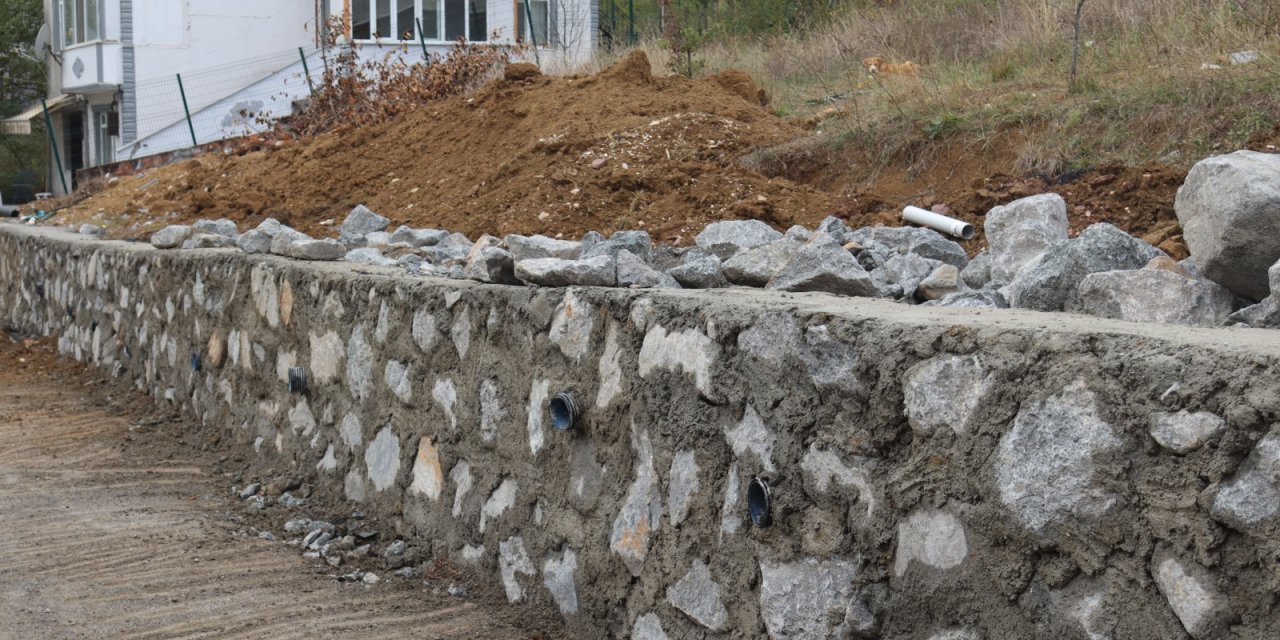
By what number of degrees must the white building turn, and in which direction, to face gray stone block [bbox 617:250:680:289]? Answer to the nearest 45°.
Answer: approximately 45° to its left

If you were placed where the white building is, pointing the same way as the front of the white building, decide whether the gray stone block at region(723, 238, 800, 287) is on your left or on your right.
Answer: on your left

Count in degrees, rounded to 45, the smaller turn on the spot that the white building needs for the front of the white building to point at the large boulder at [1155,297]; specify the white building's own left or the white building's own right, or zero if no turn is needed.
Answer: approximately 45° to the white building's own left

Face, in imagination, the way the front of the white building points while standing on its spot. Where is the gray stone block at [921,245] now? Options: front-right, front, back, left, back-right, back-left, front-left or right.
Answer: front-left

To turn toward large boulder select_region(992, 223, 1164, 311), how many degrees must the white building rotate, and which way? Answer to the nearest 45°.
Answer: approximately 45° to its left

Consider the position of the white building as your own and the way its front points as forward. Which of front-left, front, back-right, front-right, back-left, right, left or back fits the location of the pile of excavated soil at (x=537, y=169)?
front-left

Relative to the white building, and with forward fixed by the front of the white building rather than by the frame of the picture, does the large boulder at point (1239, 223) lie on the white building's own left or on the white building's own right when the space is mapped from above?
on the white building's own left

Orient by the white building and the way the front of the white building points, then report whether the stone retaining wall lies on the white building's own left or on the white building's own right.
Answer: on the white building's own left

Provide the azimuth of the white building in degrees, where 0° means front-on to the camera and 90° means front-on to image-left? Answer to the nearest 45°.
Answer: approximately 45°

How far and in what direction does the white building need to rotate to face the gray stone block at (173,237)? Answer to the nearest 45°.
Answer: approximately 45° to its left

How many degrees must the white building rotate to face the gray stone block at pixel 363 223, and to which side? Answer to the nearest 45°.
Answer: approximately 45° to its left
